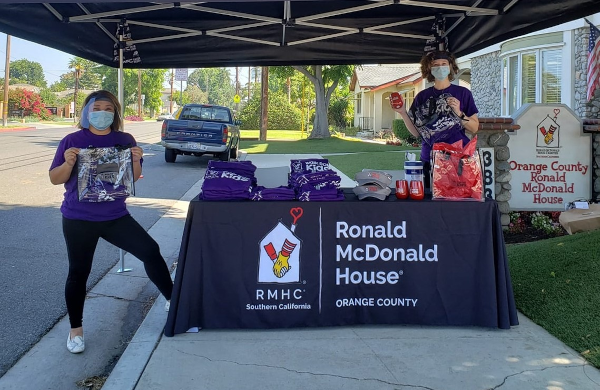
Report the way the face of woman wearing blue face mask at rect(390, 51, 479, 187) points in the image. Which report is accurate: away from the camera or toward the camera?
toward the camera

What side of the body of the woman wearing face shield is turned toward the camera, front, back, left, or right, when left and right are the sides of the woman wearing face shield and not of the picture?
front

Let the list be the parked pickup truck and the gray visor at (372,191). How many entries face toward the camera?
1

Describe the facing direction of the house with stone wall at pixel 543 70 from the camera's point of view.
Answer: facing the viewer and to the left of the viewer

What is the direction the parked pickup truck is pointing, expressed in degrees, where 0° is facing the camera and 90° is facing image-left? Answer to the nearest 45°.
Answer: approximately 180°

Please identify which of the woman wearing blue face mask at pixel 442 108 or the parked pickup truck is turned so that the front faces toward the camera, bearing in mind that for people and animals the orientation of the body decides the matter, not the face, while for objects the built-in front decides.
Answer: the woman wearing blue face mask

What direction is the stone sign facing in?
toward the camera

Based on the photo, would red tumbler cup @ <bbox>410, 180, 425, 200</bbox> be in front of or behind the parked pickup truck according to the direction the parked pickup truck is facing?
behind

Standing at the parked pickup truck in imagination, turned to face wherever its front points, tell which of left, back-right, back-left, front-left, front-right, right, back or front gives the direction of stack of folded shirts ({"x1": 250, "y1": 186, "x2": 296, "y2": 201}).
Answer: back
